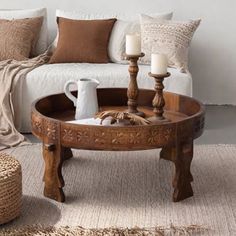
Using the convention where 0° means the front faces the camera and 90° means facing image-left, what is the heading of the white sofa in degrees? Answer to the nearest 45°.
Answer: approximately 0°

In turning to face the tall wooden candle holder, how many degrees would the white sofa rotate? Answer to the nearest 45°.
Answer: approximately 45° to its left

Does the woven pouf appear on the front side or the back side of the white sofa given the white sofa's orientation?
on the front side

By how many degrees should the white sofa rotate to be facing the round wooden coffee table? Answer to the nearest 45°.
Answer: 0° — it already faces it

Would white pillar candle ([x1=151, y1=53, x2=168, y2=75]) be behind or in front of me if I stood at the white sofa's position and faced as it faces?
in front

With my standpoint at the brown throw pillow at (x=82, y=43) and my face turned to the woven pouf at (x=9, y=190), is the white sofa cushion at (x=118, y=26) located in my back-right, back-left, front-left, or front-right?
back-left

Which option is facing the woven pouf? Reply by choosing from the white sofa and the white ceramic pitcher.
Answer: the white sofa
